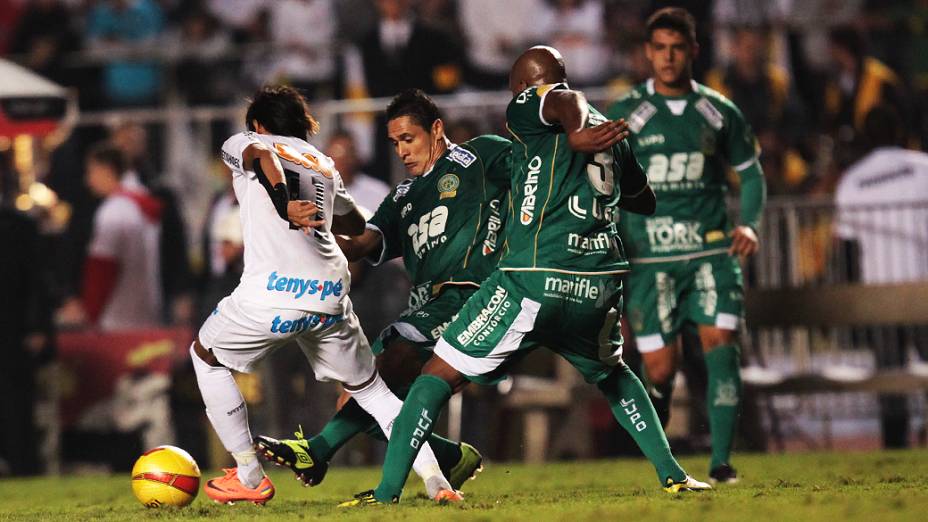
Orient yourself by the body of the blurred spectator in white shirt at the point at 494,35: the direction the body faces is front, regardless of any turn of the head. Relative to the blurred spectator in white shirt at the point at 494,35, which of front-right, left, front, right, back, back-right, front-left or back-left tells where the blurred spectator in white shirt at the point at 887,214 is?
front-left

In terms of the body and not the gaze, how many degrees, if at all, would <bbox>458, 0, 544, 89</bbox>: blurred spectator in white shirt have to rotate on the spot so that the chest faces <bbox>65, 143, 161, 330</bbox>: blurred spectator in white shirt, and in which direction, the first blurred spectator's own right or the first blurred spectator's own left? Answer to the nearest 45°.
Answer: approximately 45° to the first blurred spectator's own right

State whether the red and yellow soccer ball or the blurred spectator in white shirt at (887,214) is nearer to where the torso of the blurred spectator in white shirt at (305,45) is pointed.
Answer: the red and yellow soccer ball

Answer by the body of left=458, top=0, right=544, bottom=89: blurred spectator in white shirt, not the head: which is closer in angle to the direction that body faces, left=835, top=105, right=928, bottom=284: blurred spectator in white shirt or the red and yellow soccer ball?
the red and yellow soccer ball

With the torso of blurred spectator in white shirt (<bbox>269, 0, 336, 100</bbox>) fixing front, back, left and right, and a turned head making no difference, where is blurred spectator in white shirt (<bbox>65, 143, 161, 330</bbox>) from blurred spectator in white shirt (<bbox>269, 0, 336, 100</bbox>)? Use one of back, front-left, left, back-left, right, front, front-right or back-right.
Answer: front-right

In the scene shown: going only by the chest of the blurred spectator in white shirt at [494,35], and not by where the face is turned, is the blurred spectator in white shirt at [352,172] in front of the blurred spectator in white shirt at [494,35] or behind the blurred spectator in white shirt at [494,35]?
in front

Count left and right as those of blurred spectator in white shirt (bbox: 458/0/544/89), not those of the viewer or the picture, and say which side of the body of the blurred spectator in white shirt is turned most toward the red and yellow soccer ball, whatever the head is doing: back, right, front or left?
front

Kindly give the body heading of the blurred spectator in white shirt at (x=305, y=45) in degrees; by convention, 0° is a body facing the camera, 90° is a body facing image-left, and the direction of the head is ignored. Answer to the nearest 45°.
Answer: approximately 0°

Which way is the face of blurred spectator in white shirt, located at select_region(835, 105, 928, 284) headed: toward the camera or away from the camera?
away from the camera

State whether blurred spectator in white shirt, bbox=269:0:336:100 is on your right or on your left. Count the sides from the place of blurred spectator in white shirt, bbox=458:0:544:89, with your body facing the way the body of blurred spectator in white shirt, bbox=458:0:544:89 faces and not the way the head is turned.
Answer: on your right

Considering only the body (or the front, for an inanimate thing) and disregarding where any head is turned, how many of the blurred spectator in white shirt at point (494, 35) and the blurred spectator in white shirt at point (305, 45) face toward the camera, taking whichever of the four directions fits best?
2
